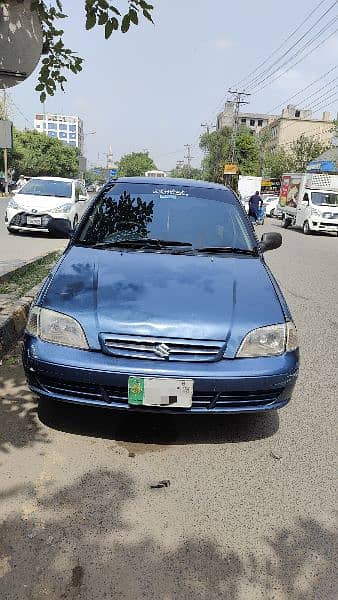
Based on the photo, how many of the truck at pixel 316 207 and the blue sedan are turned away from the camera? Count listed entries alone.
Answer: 0

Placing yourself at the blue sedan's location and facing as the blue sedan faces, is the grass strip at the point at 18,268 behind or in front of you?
behind

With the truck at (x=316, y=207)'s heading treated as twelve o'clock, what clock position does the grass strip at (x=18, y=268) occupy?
The grass strip is roughly at 2 o'clock from the truck.

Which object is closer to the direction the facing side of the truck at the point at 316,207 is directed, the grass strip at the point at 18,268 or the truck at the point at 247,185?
the grass strip

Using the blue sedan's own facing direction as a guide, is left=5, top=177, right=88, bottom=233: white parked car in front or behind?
behind

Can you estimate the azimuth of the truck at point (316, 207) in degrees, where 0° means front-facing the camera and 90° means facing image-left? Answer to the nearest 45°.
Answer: approximately 315°

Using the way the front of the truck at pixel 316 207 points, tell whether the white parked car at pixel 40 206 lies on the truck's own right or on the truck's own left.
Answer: on the truck's own right

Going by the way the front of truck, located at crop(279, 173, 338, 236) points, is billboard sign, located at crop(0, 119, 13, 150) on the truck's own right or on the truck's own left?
on the truck's own right

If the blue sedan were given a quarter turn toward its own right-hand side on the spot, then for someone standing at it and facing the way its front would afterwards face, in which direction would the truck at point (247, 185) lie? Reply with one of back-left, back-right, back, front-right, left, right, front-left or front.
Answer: right

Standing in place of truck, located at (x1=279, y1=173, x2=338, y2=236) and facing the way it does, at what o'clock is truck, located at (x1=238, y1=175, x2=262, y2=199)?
truck, located at (x1=238, y1=175, x2=262, y2=199) is roughly at 7 o'clock from truck, located at (x1=279, y1=173, x2=338, y2=236).

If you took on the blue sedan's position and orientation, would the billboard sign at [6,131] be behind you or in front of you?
behind

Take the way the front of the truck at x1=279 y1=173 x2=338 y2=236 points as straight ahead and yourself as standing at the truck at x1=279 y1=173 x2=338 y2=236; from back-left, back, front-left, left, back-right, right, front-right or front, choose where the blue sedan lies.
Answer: front-right
